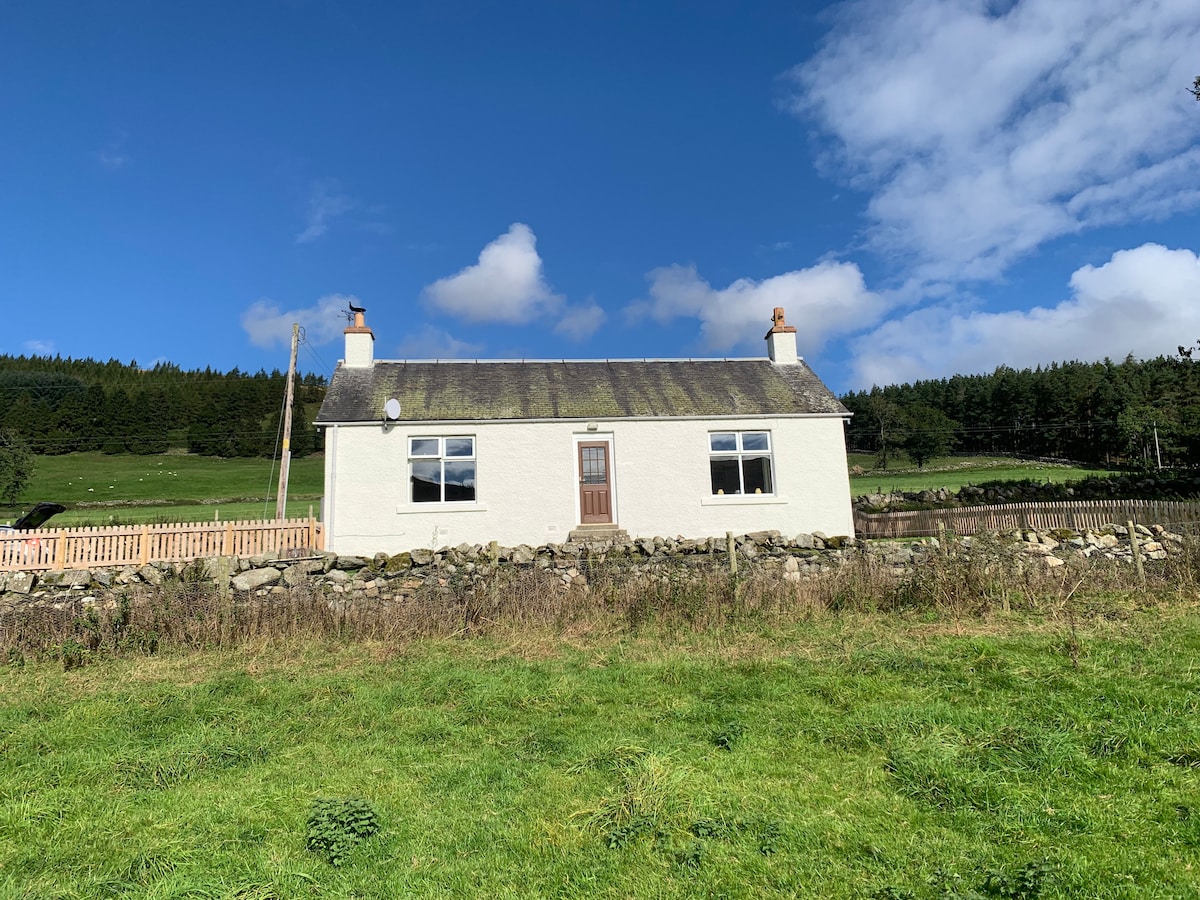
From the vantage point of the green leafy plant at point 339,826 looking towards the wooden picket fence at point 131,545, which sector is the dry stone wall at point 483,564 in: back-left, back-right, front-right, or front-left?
front-right

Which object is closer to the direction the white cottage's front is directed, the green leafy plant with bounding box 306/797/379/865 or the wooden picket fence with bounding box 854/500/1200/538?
the green leafy plant

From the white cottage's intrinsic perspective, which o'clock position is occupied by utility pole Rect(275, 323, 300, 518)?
The utility pole is roughly at 4 o'clock from the white cottage.

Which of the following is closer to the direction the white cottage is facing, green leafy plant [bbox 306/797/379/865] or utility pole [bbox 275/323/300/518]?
the green leafy plant

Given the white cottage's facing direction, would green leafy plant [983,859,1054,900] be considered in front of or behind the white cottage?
in front

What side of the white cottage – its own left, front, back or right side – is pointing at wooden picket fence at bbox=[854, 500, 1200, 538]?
left

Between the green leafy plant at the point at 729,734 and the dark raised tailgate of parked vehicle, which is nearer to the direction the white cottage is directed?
the green leafy plant

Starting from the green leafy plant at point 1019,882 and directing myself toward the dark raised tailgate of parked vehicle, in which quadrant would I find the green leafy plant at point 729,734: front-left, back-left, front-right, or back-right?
front-right

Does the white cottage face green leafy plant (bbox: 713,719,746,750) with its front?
yes

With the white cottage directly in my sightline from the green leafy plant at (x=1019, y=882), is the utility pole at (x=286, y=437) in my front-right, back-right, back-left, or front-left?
front-left

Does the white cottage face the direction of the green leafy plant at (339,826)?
yes

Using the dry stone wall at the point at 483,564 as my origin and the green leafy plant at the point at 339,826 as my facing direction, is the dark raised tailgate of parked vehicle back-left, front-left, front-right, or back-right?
back-right

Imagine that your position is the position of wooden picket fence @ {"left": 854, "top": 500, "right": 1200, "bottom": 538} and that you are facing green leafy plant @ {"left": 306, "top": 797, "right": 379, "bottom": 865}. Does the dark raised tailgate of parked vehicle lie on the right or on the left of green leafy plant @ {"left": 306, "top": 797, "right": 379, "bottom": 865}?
right

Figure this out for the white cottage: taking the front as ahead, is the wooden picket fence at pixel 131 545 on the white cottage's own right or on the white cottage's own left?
on the white cottage's own right

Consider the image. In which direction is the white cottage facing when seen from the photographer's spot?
facing the viewer

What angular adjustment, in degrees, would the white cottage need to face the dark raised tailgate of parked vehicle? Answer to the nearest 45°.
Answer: approximately 90° to its right

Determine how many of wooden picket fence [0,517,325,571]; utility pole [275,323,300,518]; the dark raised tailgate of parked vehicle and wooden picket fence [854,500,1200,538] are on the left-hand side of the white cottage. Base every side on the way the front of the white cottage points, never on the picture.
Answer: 1
